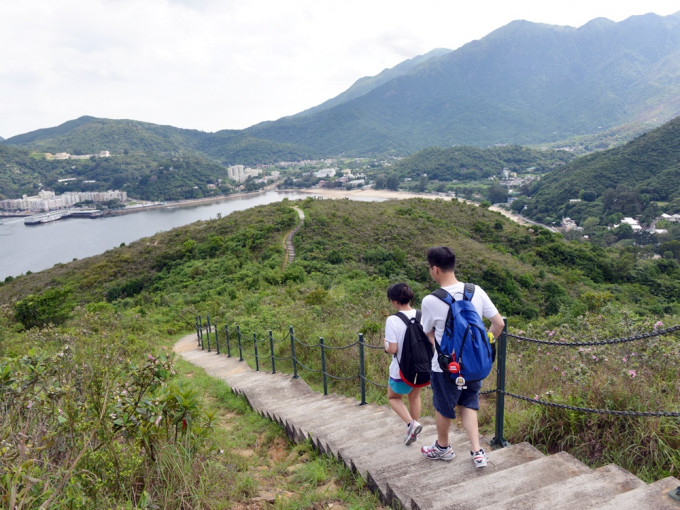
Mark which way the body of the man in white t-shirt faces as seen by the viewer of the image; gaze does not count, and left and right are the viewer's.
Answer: facing away from the viewer and to the left of the viewer
